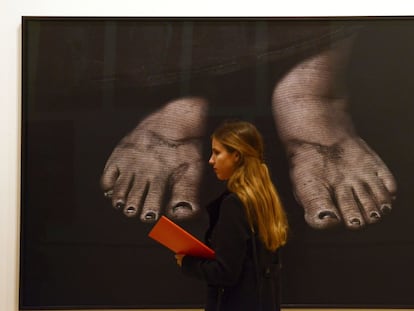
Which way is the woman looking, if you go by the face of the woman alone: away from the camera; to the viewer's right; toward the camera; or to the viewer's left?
to the viewer's left

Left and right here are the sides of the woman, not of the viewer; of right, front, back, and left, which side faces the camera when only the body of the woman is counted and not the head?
left
